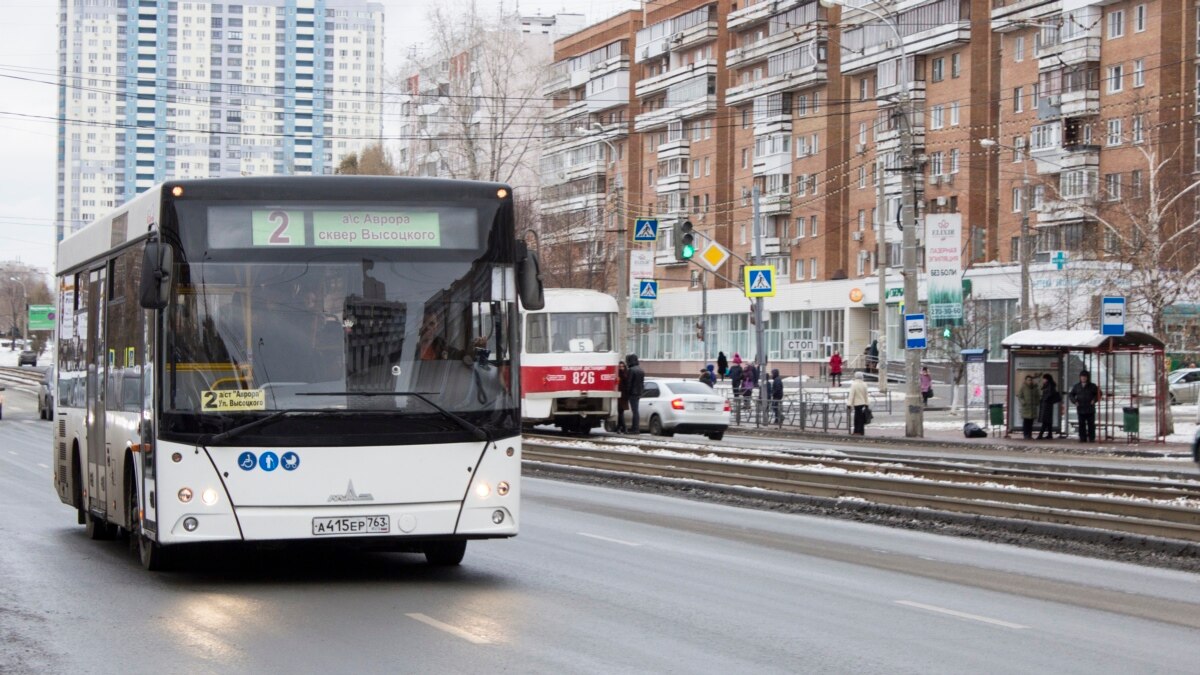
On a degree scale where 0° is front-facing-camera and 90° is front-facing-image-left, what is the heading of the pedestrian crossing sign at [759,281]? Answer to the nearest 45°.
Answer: approximately 0°

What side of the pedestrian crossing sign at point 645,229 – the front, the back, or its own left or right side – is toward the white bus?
front

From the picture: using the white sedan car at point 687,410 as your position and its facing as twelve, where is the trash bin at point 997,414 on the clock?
The trash bin is roughly at 4 o'clock from the white sedan car.

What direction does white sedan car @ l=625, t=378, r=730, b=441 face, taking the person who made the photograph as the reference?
facing away from the viewer and to the left of the viewer

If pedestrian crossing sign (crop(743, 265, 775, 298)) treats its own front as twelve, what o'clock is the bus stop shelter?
The bus stop shelter is roughly at 10 o'clock from the pedestrian crossing sign.

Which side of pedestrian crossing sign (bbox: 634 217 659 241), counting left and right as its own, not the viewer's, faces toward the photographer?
front

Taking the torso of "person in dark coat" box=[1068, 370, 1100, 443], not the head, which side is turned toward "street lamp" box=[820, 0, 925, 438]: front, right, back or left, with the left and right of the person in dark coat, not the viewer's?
right

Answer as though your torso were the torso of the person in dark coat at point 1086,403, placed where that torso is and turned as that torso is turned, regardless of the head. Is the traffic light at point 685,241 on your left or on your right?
on your right

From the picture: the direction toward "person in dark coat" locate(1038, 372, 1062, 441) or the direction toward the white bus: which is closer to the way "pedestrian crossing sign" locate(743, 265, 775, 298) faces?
the white bus

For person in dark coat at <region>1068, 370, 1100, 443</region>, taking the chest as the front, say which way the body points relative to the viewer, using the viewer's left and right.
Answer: facing the viewer

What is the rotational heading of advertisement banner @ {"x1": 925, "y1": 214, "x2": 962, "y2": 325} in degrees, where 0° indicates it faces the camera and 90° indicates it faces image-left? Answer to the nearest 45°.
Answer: approximately 0°

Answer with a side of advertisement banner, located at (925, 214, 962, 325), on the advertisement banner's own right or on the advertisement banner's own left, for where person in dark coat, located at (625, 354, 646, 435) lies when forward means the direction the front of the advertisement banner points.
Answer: on the advertisement banner's own right
